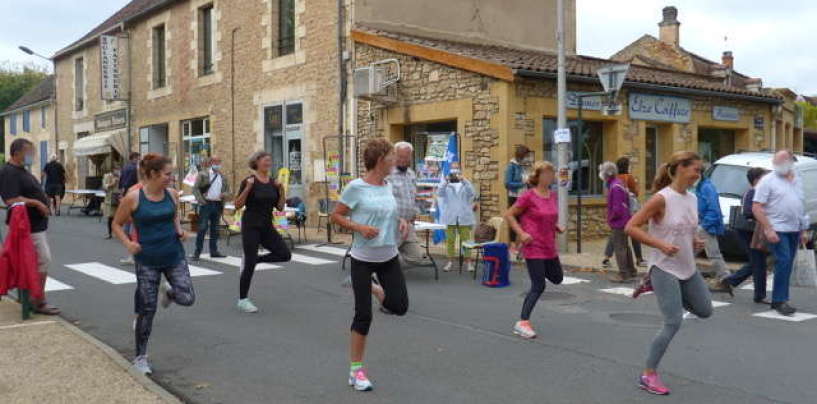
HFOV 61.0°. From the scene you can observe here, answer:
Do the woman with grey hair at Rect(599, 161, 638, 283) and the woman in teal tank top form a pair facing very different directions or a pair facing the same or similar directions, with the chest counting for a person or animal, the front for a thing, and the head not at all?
very different directions

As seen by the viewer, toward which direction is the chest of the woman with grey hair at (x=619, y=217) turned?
to the viewer's left

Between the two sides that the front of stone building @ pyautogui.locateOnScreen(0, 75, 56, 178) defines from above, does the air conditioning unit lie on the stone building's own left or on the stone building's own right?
on the stone building's own left

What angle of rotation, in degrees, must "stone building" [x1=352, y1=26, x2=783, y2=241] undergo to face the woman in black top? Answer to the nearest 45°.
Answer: approximately 45° to its right

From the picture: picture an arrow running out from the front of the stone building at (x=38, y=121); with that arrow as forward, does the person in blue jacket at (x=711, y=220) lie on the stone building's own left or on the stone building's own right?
on the stone building's own left

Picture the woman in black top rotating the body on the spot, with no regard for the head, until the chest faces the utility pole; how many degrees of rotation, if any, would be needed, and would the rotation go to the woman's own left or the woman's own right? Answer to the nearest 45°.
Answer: approximately 90° to the woman's own left

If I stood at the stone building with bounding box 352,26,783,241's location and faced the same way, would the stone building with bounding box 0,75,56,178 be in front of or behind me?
behind

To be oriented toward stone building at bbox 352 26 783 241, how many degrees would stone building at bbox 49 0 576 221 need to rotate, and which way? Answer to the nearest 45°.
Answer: approximately 90° to its left

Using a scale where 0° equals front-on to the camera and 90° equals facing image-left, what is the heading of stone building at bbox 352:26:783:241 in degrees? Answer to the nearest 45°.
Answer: approximately 315°

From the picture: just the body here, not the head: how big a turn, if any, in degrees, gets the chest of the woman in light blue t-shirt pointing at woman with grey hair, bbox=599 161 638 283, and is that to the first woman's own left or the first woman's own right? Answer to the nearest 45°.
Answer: approximately 90° to the first woman's own left

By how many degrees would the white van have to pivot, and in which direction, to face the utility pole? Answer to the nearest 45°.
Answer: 0° — it already faces it

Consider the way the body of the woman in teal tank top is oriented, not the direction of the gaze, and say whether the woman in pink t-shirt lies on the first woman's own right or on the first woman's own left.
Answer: on the first woman's own left
